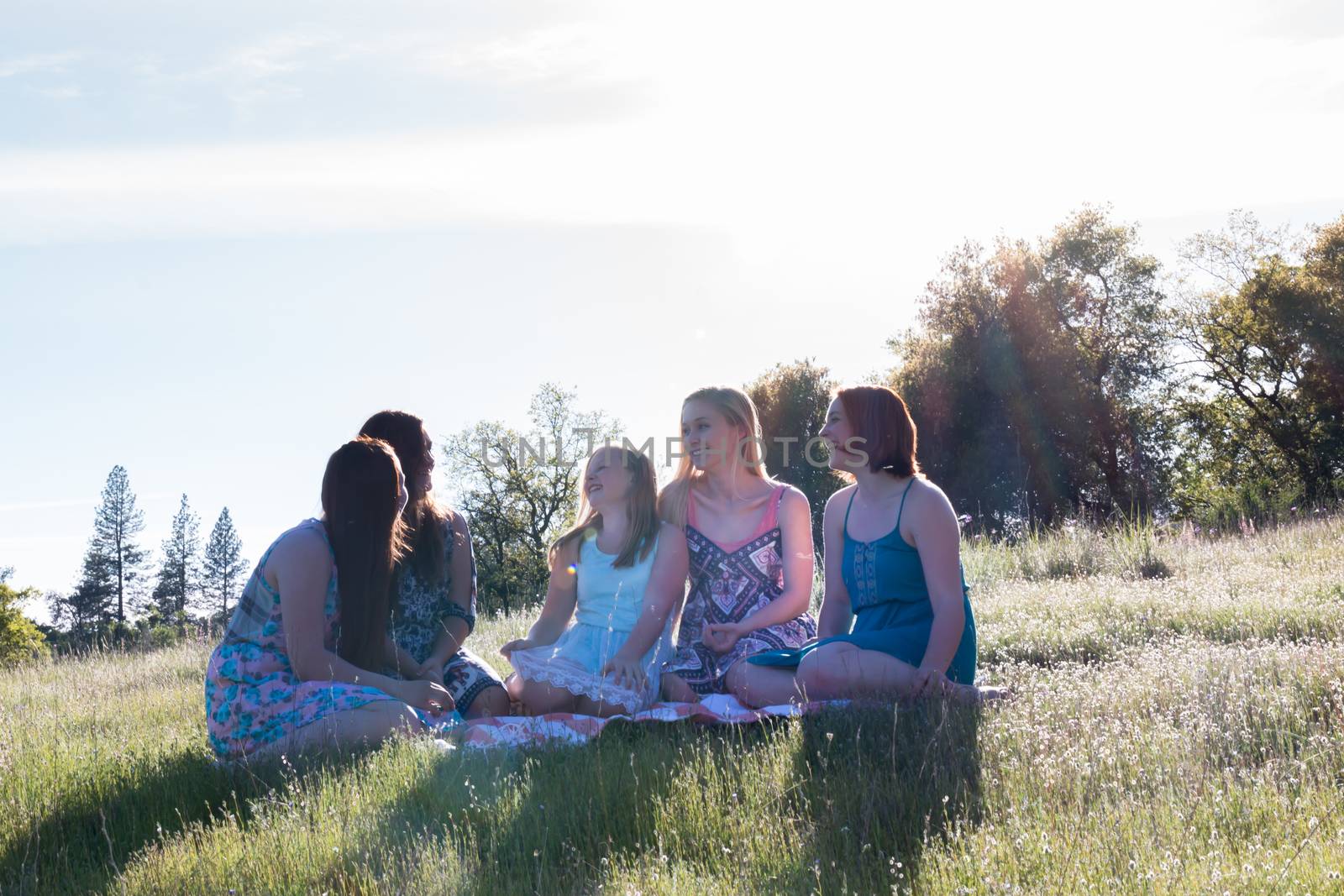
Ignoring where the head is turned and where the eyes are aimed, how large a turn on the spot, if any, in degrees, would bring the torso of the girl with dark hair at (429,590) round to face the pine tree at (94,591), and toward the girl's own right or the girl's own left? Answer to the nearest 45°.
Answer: approximately 135° to the girl's own left

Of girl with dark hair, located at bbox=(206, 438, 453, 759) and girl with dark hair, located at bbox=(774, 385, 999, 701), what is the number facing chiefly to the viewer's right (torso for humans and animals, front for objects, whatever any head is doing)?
1

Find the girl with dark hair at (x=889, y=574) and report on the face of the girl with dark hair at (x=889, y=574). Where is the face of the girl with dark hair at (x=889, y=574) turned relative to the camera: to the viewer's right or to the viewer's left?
to the viewer's left

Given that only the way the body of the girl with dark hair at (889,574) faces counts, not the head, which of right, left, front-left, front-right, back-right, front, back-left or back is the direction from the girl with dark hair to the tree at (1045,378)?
back-right

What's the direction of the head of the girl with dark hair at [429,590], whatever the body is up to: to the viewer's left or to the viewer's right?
to the viewer's right

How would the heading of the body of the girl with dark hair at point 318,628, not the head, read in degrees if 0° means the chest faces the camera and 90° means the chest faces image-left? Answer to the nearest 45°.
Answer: approximately 270°

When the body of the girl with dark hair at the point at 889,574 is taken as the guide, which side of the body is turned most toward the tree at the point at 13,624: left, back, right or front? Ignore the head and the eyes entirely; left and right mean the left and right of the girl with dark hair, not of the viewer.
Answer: right

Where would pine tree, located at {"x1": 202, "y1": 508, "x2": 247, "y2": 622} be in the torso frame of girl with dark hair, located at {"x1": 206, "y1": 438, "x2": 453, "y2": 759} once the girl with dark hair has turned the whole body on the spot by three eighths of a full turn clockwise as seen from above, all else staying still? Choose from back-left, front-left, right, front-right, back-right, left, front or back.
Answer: back-right

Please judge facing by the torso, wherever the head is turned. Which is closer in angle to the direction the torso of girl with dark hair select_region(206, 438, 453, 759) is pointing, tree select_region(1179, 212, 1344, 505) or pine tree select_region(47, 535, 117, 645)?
the tree

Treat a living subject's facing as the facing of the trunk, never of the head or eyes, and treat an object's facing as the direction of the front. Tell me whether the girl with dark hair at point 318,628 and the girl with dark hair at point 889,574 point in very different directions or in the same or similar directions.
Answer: very different directions

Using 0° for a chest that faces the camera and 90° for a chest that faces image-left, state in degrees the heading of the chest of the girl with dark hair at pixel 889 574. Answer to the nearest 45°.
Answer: approximately 45°
